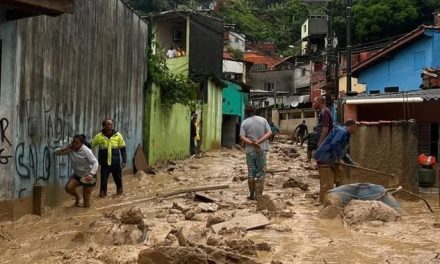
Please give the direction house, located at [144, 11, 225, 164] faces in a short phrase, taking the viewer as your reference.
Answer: facing the viewer and to the right of the viewer

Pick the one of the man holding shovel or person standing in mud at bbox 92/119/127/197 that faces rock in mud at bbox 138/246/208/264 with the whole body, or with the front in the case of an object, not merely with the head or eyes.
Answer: the person standing in mud

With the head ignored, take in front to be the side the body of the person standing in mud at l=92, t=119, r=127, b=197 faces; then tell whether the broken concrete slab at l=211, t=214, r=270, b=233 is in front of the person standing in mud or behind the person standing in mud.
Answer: in front

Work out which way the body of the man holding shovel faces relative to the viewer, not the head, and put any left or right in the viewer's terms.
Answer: facing to the right of the viewer

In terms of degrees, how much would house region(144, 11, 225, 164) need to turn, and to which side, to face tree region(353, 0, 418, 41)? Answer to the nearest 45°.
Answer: approximately 90° to its left

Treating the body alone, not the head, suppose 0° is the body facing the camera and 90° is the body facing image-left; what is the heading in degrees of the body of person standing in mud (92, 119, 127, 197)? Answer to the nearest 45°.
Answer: approximately 0°

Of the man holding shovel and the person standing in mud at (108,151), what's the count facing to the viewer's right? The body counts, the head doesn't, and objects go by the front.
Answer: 1

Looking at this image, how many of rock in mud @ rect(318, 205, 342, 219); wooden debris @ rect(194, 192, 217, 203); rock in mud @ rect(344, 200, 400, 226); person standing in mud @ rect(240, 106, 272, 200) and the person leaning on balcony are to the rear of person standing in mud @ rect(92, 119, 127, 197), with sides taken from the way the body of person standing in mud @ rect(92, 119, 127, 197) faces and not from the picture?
1

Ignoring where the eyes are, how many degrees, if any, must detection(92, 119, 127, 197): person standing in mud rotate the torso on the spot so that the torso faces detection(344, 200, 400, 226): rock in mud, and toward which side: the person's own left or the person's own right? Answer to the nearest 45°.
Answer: approximately 45° to the person's own left
